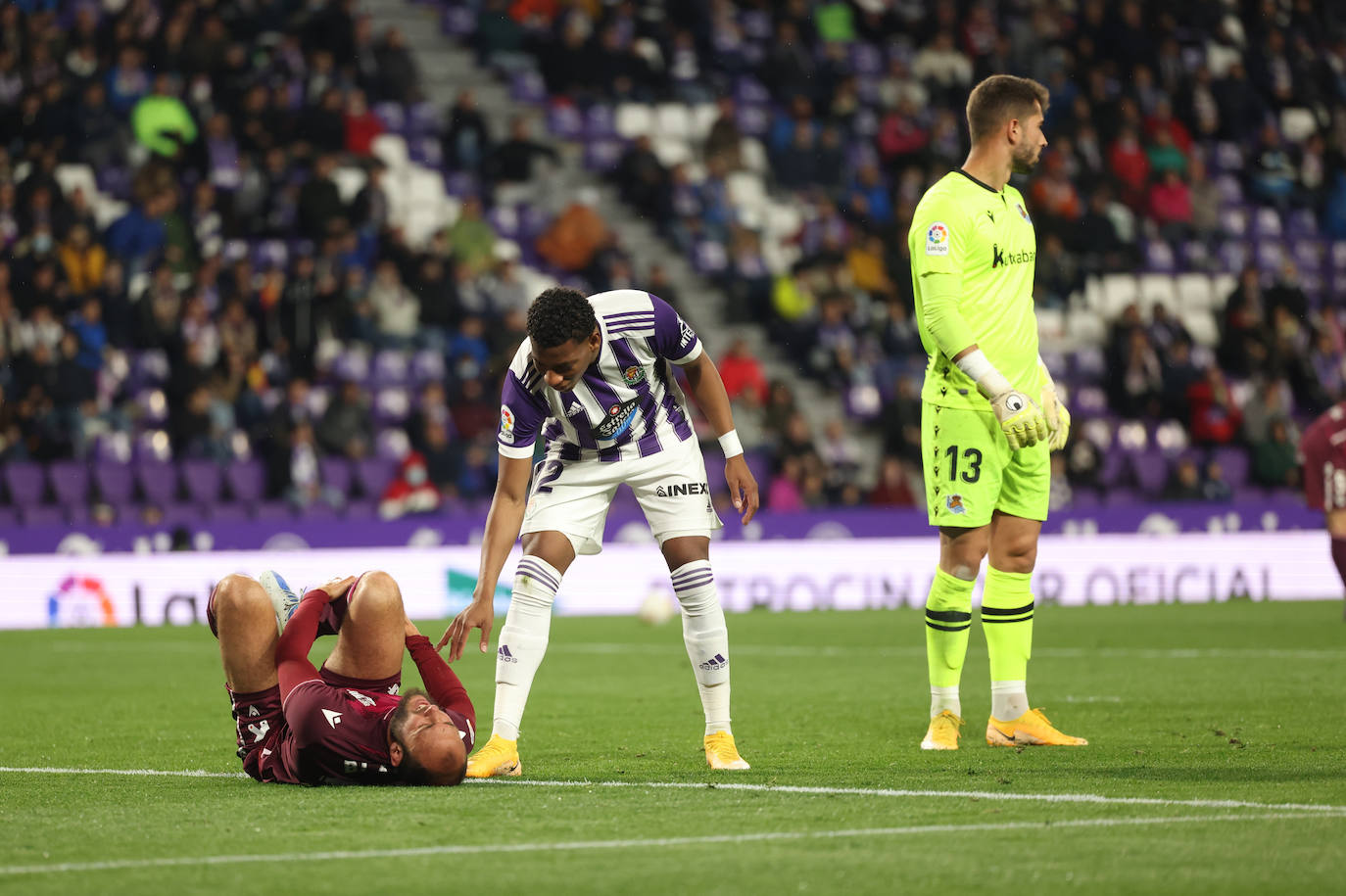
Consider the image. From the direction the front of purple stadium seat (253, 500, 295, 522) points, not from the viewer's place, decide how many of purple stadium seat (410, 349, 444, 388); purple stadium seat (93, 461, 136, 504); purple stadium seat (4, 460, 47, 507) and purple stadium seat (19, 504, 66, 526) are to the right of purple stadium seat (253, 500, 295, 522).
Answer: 3

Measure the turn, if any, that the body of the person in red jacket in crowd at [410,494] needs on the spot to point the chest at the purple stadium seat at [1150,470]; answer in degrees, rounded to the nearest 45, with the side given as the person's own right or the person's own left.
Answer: approximately 90° to the person's own left

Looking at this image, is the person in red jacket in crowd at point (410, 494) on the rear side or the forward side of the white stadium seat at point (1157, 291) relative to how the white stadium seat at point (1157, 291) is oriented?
on the forward side

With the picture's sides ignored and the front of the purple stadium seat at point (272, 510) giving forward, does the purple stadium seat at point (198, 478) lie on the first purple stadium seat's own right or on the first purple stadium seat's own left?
on the first purple stadium seat's own right

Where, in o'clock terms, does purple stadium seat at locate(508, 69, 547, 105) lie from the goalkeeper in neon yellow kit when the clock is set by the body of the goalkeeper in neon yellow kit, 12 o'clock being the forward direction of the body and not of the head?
The purple stadium seat is roughly at 7 o'clock from the goalkeeper in neon yellow kit.

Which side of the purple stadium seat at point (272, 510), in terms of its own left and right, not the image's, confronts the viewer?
front

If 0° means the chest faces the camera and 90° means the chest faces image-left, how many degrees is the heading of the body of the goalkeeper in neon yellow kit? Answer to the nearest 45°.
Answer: approximately 315°

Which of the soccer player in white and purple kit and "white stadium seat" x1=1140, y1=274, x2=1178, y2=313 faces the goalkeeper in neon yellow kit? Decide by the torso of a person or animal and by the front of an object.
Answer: the white stadium seat

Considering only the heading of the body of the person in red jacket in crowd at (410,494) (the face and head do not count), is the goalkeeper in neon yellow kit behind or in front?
in front

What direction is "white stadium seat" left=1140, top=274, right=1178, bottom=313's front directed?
toward the camera

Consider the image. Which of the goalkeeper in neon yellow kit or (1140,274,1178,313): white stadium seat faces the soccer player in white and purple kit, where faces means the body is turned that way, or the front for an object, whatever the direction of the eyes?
the white stadium seat

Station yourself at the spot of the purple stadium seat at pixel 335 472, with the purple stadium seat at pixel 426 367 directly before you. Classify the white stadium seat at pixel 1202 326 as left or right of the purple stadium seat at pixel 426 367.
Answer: right

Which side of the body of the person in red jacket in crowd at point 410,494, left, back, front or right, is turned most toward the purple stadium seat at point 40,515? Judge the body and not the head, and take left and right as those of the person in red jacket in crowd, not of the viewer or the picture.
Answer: right

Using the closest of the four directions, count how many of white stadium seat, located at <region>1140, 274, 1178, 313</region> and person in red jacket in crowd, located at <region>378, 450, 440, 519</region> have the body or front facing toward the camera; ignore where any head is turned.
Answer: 2

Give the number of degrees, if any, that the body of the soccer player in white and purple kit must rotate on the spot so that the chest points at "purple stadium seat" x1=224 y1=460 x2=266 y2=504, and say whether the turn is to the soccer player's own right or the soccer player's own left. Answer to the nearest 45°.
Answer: approximately 180°

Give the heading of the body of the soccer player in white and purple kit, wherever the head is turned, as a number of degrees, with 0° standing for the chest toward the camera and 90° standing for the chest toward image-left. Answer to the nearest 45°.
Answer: approximately 0°
